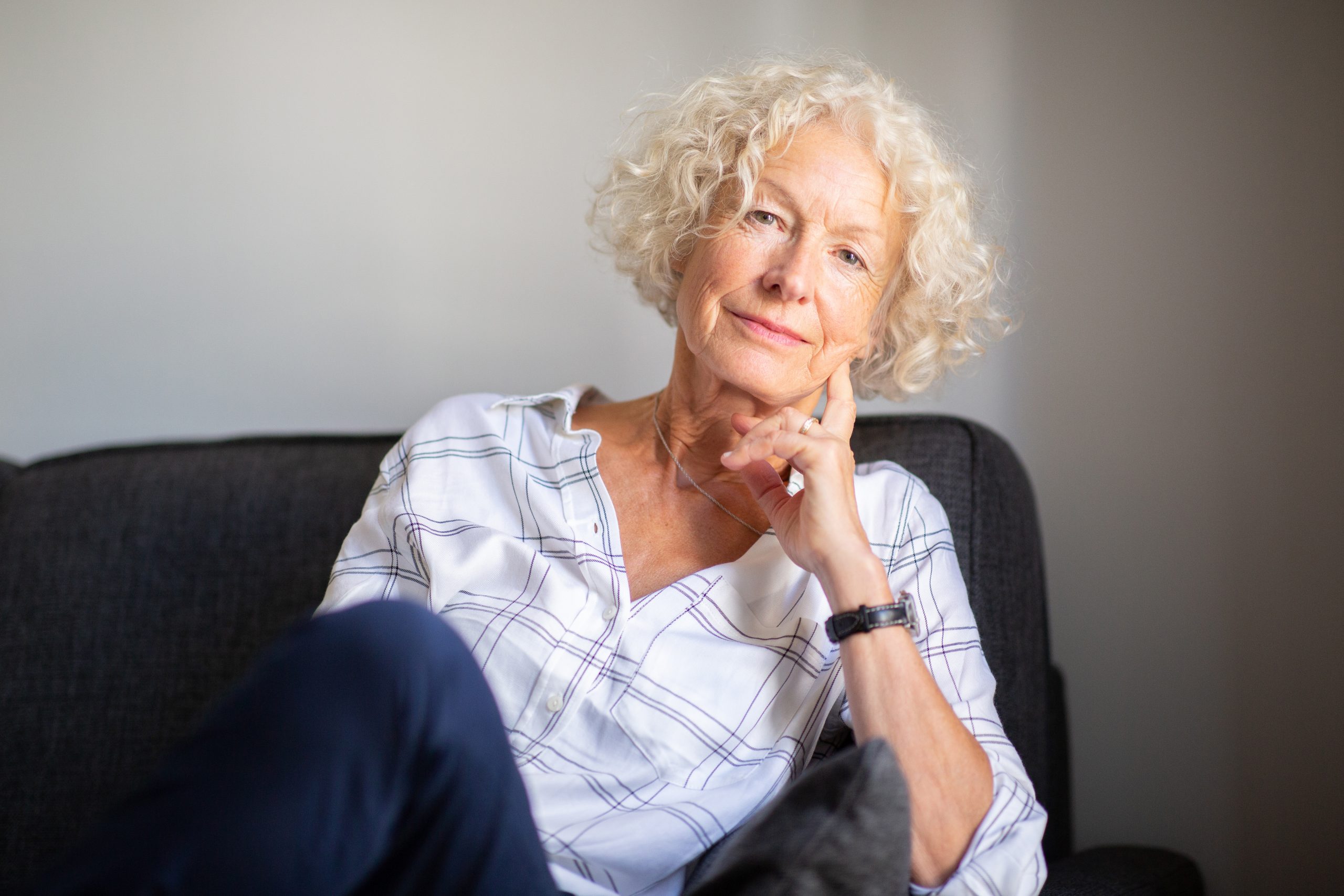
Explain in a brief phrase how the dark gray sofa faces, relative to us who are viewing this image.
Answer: facing the viewer

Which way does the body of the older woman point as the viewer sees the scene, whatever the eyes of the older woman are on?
toward the camera
